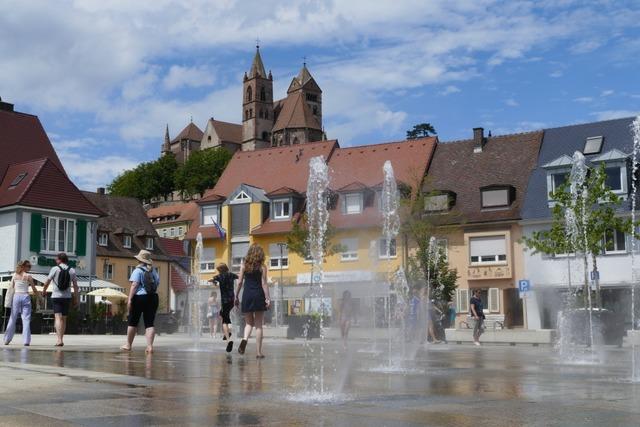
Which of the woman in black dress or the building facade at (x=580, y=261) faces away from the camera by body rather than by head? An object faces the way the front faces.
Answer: the woman in black dress

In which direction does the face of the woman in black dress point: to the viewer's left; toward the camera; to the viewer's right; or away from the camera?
away from the camera

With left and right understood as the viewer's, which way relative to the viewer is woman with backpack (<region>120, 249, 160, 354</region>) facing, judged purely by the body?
facing away from the viewer and to the left of the viewer

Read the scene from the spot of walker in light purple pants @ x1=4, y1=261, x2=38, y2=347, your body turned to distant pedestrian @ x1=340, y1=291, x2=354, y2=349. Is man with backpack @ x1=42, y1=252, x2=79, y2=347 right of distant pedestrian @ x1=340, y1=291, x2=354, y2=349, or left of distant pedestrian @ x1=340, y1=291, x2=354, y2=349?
right

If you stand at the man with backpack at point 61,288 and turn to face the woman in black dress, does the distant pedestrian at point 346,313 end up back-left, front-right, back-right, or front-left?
front-left

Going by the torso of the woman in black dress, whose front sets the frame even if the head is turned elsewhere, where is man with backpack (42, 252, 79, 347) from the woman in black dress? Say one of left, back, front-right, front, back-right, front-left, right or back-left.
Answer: front-left

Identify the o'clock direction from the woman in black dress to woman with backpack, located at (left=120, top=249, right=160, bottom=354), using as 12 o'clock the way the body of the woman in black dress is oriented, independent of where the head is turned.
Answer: The woman with backpack is roughly at 10 o'clock from the woman in black dress.

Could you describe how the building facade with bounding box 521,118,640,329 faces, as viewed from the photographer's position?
facing the viewer

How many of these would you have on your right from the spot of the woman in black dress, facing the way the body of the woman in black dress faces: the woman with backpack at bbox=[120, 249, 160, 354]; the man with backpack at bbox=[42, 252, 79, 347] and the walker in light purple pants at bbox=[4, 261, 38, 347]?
0

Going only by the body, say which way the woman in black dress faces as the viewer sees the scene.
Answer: away from the camera

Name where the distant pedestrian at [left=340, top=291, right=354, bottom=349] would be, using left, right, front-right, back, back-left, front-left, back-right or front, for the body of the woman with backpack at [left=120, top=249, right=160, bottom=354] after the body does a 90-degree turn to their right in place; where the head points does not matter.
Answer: front

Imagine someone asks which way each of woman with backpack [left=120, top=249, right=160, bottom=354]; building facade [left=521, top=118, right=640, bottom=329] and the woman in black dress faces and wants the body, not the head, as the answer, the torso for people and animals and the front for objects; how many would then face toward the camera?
1

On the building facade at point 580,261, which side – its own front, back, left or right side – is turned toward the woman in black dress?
front

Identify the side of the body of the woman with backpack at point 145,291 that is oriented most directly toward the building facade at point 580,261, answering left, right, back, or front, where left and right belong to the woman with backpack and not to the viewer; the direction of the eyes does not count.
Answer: right

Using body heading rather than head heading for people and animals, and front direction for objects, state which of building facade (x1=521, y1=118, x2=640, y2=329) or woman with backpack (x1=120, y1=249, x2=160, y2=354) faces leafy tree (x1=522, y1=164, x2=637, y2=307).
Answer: the building facade

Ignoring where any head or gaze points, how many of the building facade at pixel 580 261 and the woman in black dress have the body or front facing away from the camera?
1

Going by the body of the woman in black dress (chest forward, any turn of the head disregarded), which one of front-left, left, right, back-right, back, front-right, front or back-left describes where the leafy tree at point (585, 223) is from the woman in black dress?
front-right
